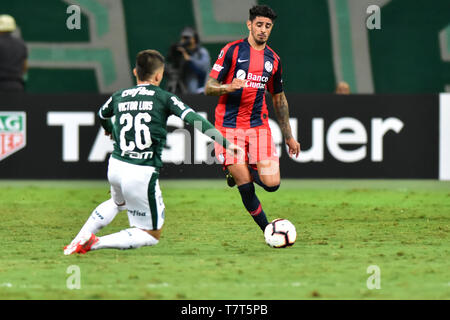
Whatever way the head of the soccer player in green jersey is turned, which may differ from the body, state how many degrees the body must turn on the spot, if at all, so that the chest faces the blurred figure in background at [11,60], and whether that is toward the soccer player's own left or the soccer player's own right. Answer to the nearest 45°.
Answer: approximately 45° to the soccer player's own left

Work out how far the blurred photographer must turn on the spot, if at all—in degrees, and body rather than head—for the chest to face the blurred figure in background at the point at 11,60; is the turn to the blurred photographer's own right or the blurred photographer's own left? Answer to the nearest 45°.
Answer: approximately 45° to the blurred photographer's own right

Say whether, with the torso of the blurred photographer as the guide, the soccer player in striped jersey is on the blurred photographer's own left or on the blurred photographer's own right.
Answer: on the blurred photographer's own left

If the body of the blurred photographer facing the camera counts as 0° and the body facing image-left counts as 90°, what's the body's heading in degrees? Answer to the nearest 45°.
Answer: approximately 45°

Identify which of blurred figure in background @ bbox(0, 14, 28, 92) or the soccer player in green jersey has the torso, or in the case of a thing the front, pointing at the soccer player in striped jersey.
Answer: the soccer player in green jersey

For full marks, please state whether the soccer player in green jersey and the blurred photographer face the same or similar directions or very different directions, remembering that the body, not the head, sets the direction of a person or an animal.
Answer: very different directions

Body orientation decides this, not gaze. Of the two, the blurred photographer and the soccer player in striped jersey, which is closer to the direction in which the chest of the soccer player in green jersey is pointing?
the soccer player in striped jersey

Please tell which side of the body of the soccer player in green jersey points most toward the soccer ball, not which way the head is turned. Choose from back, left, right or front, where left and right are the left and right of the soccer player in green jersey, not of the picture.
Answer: right

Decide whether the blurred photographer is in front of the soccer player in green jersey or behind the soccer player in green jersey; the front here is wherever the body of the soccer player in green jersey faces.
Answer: in front
